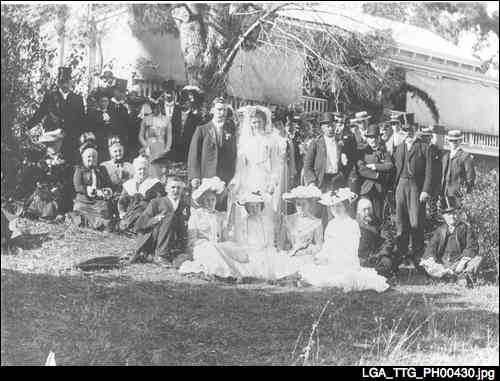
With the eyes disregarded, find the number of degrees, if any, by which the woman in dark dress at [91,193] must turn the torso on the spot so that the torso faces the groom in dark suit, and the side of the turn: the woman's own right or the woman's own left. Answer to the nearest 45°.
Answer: approximately 90° to the woman's own left

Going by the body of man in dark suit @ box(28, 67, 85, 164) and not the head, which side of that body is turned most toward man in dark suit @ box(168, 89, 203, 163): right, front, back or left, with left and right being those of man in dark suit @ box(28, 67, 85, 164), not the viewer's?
left
